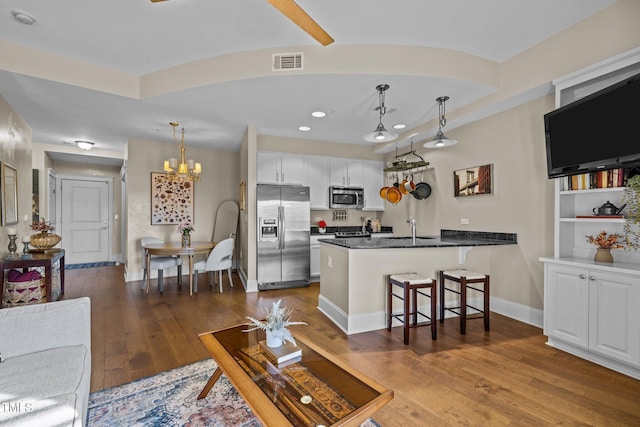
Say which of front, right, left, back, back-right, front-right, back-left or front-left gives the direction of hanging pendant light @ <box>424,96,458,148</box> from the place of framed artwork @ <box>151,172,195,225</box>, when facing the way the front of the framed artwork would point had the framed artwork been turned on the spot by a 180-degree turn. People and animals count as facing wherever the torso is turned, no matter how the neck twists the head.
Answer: back-right

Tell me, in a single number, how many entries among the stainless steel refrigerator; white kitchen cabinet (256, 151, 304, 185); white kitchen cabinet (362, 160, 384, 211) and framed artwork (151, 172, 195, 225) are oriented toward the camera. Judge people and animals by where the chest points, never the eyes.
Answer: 4

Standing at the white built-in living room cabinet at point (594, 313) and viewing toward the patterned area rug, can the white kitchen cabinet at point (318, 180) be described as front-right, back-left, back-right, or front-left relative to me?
front-right

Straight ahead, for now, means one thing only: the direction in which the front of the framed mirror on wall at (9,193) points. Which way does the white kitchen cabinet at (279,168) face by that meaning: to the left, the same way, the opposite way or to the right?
to the right

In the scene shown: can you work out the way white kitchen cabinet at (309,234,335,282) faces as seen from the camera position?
facing the viewer

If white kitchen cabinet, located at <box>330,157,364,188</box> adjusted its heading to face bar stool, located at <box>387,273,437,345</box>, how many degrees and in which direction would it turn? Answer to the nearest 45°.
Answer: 0° — it already faces it

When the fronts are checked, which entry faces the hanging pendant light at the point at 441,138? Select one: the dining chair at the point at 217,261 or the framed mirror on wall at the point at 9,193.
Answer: the framed mirror on wall

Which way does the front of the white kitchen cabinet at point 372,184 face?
toward the camera

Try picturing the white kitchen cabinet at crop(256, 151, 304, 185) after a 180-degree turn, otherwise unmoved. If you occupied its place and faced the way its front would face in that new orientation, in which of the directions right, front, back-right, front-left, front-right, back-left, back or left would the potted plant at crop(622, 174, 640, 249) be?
back-right

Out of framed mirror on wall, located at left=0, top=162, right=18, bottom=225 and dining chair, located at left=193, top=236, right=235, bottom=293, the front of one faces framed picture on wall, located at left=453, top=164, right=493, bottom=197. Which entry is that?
framed mirror on wall, located at left=0, top=162, right=18, bottom=225

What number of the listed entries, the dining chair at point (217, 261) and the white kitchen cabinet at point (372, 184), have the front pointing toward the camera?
1

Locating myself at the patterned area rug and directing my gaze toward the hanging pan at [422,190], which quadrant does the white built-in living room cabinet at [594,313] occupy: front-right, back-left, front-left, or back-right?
front-right

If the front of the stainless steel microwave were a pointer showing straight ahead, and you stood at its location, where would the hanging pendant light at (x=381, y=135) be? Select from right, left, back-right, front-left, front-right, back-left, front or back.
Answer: front

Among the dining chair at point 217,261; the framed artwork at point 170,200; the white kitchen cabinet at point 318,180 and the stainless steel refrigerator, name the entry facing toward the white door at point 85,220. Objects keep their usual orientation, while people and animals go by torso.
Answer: the dining chair

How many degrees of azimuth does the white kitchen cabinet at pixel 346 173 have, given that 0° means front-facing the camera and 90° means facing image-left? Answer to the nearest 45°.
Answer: approximately 0°

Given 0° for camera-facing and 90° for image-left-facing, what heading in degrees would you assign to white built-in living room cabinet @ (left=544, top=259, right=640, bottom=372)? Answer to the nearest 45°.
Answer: approximately 45°

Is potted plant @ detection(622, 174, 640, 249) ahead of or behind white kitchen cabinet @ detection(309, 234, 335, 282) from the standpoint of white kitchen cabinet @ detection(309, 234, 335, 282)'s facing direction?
ahead

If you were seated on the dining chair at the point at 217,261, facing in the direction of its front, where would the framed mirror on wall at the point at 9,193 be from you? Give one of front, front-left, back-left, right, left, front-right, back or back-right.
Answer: front-left

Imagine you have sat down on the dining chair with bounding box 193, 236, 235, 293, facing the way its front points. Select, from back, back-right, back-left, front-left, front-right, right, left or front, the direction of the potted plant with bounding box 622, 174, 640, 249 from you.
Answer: back

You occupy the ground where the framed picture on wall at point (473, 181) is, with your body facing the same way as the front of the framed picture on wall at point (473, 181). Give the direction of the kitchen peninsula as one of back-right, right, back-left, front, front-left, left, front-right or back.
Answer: front

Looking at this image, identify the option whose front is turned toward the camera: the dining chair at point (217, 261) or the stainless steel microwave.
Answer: the stainless steel microwave

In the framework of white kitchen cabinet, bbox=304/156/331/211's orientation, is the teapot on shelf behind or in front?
in front

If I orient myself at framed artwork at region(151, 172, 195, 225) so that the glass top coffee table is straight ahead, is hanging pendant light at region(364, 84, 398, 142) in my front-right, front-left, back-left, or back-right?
front-left

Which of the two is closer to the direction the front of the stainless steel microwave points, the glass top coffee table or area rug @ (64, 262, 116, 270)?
the glass top coffee table
